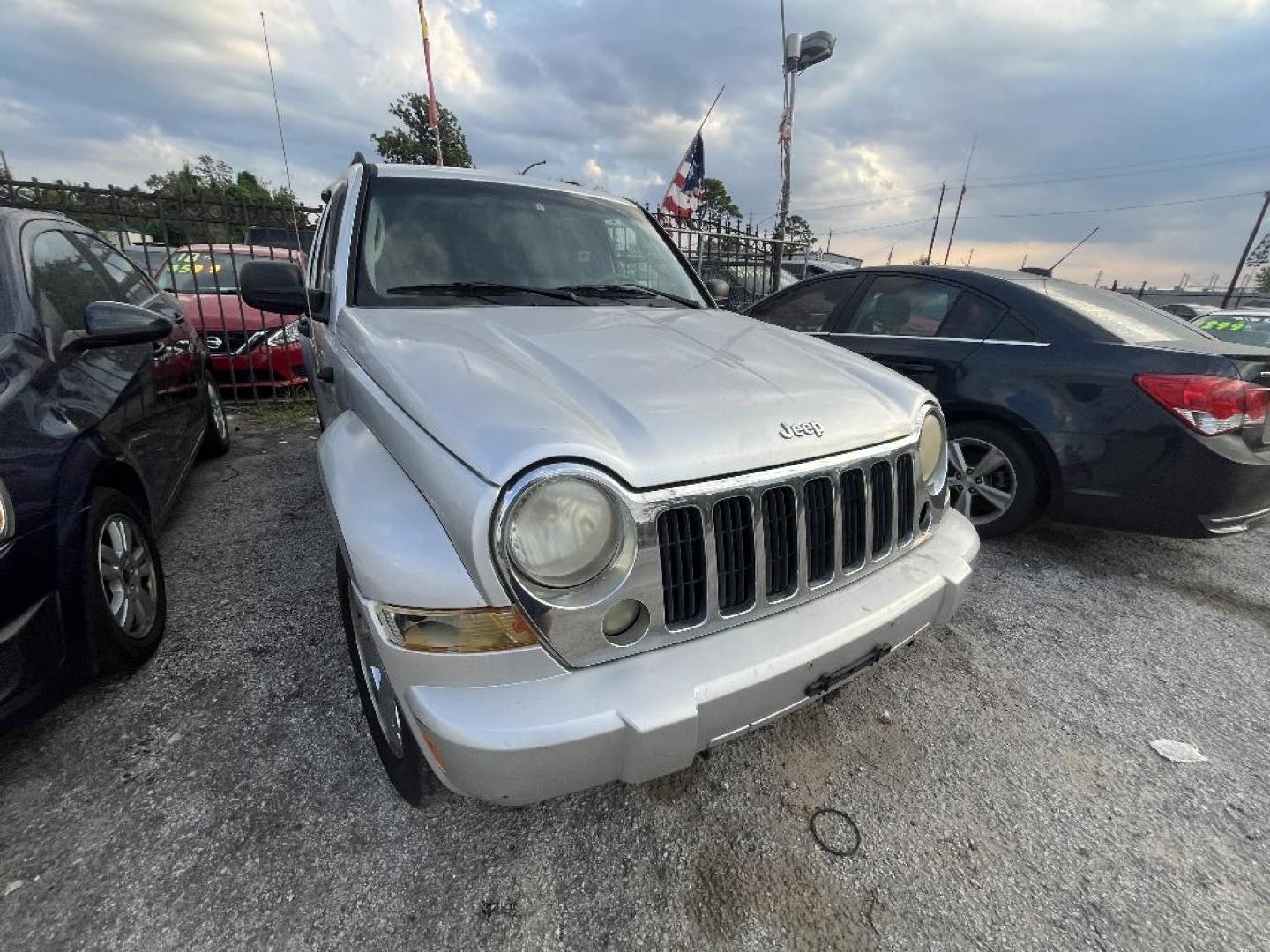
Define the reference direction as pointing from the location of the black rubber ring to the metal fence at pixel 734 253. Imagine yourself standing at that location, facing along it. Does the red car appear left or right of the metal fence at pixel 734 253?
left

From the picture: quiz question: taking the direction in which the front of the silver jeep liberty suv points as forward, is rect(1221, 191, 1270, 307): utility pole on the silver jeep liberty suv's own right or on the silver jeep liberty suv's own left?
on the silver jeep liberty suv's own left

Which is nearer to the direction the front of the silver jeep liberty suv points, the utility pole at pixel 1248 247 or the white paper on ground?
the white paper on ground

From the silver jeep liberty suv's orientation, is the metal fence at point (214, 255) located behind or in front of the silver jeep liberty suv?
behind

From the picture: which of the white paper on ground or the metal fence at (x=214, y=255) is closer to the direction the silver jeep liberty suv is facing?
the white paper on ground

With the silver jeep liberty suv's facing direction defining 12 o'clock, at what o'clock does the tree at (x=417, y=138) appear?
The tree is roughly at 7 o'clock from the silver jeep liberty suv.

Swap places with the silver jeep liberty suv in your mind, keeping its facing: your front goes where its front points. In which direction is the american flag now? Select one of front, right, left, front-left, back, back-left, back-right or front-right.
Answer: back-left

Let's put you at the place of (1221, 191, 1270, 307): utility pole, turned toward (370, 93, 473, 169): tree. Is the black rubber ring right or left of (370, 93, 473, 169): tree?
left

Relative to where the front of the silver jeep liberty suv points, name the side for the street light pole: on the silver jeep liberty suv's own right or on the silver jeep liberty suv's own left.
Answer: on the silver jeep liberty suv's own left
